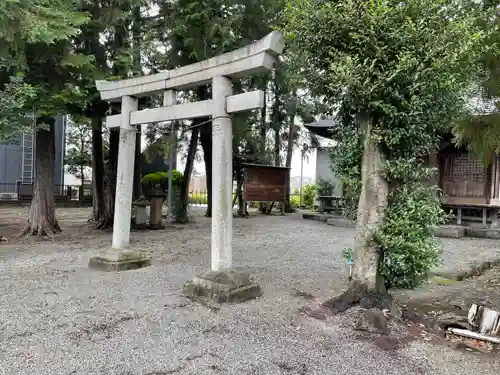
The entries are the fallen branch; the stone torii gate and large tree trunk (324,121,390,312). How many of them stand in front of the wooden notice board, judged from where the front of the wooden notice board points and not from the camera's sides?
3

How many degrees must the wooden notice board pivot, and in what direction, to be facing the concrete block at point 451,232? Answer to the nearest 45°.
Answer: approximately 45° to its left

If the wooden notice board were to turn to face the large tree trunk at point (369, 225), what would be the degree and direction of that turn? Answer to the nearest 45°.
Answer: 0° — it already faces it

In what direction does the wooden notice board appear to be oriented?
toward the camera

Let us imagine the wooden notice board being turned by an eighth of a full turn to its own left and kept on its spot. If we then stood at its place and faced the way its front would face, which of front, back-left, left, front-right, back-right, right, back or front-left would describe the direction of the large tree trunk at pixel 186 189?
right

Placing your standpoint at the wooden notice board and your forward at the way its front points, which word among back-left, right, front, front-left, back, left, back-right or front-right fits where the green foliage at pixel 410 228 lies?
front

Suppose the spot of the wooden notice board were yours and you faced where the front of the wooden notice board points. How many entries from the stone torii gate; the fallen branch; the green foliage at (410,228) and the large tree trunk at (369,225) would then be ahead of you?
4

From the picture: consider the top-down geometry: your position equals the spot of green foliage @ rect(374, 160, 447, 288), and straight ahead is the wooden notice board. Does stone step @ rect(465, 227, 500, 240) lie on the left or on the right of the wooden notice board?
right

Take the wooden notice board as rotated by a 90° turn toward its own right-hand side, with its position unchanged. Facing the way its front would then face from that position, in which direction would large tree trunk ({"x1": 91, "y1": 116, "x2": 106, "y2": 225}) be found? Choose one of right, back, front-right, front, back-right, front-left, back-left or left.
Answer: front-left

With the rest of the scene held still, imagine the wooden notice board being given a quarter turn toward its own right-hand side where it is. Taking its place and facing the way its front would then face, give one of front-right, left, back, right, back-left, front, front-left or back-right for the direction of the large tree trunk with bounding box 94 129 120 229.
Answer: front-left

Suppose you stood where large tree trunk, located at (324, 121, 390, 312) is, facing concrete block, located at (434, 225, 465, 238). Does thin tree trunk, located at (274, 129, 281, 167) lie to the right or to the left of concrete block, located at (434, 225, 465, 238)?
left

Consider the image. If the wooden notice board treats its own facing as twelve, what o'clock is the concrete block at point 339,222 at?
The concrete block is roughly at 10 o'clock from the wooden notice board.

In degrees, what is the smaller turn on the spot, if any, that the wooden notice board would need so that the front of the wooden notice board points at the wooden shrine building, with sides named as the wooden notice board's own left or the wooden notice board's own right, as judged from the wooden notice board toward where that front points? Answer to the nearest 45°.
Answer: approximately 45° to the wooden notice board's own left

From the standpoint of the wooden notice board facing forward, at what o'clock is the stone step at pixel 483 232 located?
The stone step is roughly at 10 o'clock from the wooden notice board.

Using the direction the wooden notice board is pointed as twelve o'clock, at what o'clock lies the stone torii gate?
The stone torii gate is roughly at 12 o'clock from the wooden notice board.
